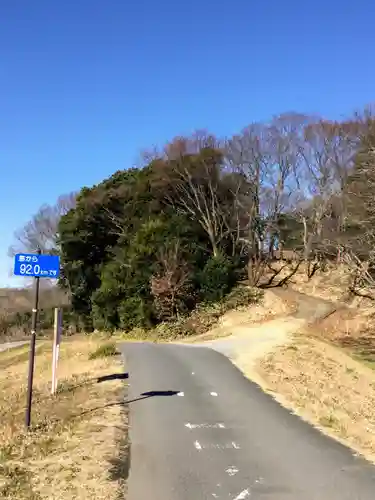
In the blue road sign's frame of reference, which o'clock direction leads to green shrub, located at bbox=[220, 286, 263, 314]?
The green shrub is roughly at 7 o'clock from the blue road sign.

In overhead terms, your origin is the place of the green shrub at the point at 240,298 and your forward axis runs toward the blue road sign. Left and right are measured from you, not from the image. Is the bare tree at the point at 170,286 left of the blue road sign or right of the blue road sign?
right

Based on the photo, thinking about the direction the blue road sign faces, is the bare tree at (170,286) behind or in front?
behind

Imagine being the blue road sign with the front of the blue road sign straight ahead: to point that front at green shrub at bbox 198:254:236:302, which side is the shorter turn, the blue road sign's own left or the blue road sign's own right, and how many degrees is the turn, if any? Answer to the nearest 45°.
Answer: approximately 135° to the blue road sign's own left

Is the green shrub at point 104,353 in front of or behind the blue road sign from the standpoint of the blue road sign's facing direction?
behind

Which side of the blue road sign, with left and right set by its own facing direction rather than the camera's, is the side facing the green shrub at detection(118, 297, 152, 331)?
back

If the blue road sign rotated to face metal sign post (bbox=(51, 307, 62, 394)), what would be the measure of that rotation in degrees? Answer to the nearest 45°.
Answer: approximately 180°

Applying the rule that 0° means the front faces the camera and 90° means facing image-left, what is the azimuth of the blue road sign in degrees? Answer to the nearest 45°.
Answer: approximately 0°

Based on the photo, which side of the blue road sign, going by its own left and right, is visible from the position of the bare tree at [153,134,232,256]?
back
